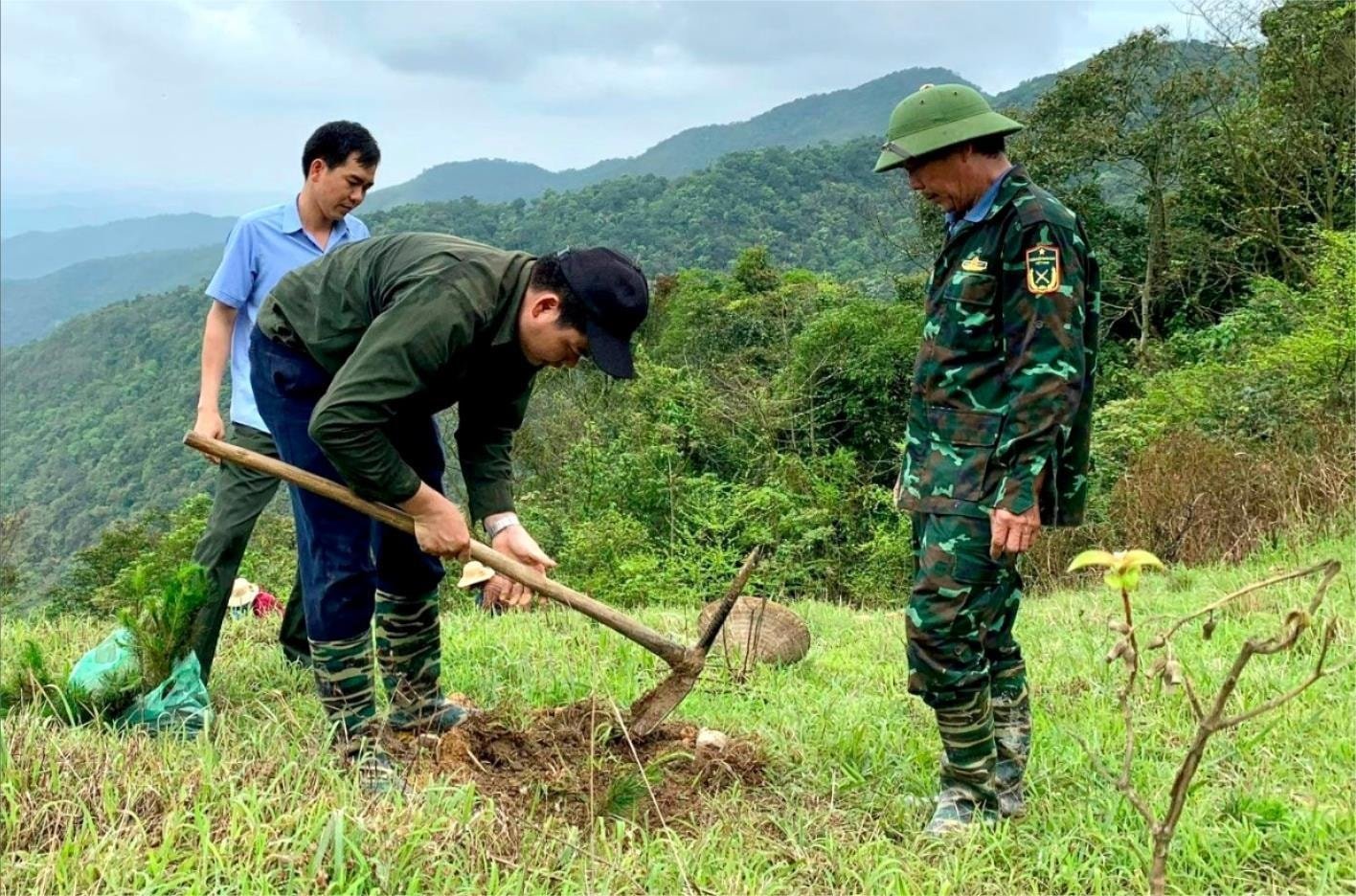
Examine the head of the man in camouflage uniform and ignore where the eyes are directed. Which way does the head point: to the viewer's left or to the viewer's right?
to the viewer's left

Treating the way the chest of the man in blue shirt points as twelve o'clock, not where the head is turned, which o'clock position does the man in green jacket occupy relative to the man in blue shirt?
The man in green jacket is roughly at 1 o'clock from the man in blue shirt.

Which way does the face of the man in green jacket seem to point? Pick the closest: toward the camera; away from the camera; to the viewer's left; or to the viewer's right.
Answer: to the viewer's right

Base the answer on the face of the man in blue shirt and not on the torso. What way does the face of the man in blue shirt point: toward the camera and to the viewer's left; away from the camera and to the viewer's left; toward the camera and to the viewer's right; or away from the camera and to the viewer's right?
toward the camera and to the viewer's right

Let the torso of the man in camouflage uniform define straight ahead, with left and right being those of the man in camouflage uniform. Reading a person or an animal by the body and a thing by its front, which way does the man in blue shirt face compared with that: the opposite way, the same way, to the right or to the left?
the opposite way

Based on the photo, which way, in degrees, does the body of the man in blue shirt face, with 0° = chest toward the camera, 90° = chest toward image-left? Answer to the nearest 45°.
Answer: approximately 315°

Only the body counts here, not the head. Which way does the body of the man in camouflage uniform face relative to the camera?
to the viewer's left

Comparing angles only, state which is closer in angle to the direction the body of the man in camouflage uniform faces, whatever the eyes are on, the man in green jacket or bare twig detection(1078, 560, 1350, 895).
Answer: the man in green jacket

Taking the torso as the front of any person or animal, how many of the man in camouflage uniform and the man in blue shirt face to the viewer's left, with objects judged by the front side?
1
